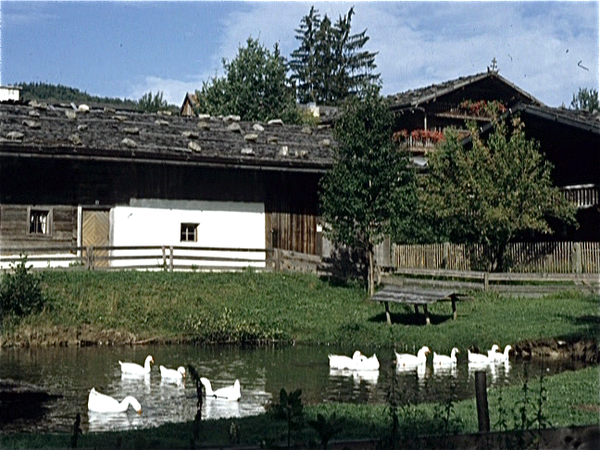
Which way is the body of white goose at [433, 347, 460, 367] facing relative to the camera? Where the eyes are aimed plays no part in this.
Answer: to the viewer's right

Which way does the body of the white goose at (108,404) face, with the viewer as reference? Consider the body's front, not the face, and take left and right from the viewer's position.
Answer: facing to the right of the viewer

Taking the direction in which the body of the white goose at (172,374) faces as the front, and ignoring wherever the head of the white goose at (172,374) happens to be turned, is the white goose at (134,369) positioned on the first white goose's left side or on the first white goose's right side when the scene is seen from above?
on the first white goose's left side

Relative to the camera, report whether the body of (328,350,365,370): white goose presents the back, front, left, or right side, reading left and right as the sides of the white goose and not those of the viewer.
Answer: right

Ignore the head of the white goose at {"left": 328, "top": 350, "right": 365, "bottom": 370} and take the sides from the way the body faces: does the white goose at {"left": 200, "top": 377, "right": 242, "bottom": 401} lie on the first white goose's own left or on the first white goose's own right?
on the first white goose's own right

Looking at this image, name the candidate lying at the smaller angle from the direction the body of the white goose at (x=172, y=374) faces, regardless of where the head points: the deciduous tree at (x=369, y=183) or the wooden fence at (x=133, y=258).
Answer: the deciduous tree

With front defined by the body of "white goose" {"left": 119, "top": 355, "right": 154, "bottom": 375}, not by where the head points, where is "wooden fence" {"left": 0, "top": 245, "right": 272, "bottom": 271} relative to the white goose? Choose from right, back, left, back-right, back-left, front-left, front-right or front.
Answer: left

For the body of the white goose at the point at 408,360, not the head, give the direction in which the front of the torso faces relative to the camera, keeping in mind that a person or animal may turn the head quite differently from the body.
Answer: to the viewer's right

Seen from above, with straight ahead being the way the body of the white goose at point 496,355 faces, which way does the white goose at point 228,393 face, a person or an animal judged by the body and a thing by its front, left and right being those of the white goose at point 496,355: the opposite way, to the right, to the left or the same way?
the opposite way

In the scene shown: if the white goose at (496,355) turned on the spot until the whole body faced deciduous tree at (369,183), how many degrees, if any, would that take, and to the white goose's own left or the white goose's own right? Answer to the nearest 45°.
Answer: approximately 135° to the white goose's own left

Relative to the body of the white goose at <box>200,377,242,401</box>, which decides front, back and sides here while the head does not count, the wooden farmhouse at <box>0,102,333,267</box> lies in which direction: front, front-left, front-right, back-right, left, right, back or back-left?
right

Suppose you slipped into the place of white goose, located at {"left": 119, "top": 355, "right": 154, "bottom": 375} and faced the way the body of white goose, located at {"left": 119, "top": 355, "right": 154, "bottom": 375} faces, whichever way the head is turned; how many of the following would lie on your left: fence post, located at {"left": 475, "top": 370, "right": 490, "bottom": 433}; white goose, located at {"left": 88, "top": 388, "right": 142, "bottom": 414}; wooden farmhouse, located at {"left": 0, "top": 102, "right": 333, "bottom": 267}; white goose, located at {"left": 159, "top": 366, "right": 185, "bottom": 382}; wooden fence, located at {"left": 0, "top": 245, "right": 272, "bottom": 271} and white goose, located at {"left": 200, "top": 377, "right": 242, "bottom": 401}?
2

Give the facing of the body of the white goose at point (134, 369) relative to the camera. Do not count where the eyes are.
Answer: to the viewer's right

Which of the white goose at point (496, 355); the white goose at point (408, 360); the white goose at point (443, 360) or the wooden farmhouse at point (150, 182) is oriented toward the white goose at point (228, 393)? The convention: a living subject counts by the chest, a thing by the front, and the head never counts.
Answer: the wooden farmhouse

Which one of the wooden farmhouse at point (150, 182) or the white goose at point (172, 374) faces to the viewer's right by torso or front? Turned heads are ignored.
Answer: the white goose
